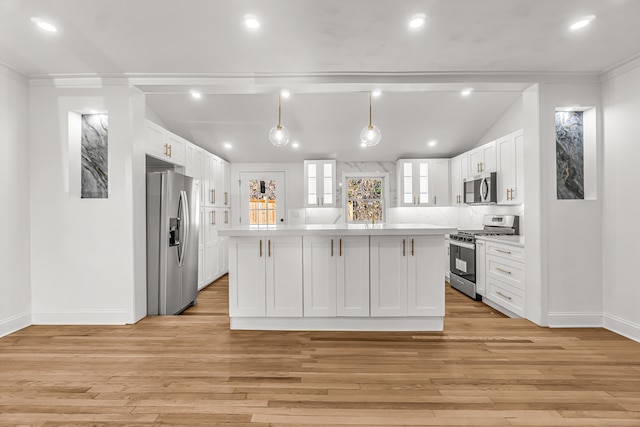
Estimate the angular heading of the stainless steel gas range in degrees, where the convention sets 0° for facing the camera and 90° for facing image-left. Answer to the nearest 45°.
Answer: approximately 45°

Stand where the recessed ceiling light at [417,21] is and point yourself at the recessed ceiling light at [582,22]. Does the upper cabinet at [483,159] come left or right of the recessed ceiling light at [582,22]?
left

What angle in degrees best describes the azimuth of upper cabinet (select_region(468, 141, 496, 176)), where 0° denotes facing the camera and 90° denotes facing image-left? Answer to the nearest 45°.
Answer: approximately 45°

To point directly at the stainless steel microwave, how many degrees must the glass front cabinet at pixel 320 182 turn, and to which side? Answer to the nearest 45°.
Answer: approximately 45° to its left

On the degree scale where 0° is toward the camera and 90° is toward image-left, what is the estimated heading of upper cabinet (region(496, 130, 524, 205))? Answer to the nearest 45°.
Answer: approximately 45°

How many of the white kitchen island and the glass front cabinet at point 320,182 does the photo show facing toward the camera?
2

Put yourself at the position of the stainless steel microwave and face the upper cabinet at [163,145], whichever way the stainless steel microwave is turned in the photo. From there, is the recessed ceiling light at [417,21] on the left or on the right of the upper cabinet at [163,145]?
left

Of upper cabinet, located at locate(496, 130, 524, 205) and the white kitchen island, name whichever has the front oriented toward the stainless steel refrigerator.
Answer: the upper cabinet

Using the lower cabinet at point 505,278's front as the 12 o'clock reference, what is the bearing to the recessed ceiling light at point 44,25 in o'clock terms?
The recessed ceiling light is roughly at 12 o'clock from the lower cabinet.

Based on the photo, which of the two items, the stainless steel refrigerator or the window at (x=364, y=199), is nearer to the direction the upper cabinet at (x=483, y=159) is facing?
the stainless steel refrigerator

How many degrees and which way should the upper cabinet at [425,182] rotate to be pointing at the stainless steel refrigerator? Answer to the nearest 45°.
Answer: approximately 45° to its right
